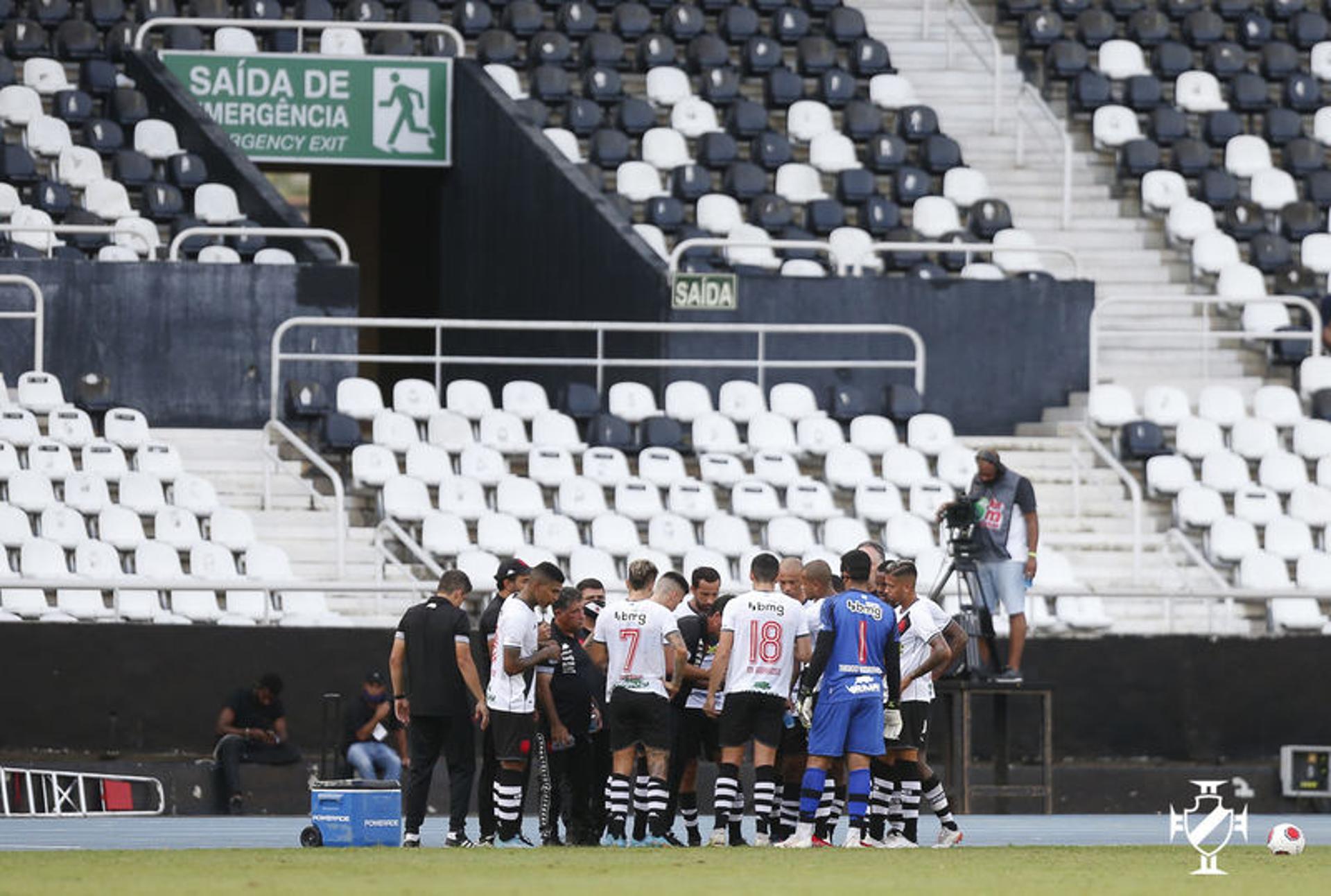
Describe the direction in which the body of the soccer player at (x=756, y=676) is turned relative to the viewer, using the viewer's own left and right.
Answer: facing away from the viewer

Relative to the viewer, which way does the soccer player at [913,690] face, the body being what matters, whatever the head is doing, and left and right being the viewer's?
facing to the left of the viewer

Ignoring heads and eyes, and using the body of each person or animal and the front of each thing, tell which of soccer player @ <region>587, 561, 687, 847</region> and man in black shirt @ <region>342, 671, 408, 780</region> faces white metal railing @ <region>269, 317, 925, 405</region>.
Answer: the soccer player

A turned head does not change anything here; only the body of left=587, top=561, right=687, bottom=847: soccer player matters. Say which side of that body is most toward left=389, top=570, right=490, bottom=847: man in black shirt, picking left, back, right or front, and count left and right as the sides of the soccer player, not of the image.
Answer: left

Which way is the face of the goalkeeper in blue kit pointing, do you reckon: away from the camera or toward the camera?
away from the camera

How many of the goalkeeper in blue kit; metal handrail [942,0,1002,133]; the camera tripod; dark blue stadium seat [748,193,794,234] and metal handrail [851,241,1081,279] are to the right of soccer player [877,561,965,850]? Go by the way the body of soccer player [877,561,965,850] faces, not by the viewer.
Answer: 4

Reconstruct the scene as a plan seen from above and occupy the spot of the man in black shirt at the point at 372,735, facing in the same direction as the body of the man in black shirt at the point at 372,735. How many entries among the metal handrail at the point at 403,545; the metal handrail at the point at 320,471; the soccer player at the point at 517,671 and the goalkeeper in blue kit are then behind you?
2

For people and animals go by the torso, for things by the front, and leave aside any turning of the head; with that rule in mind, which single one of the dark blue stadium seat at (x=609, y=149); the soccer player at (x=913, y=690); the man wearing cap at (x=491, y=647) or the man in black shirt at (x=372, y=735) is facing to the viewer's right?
the man wearing cap

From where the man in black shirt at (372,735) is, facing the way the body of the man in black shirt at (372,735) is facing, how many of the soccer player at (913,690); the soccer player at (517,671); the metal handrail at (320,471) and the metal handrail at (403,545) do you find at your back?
2

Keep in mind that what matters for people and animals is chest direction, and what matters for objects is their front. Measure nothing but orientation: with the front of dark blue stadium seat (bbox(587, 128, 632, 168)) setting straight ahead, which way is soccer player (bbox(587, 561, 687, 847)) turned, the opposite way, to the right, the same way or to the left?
the opposite way

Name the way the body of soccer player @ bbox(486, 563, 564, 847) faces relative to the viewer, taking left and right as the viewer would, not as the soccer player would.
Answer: facing to the right of the viewer

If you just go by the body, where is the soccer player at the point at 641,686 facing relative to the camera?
away from the camera

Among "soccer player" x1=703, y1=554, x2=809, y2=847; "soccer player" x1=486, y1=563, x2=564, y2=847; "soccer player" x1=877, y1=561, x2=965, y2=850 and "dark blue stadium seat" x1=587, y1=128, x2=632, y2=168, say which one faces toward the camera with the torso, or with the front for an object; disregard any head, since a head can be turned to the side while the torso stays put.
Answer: the dark blue stadium seat

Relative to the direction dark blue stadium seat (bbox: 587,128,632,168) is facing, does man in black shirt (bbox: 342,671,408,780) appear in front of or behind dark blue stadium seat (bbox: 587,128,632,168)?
in front
